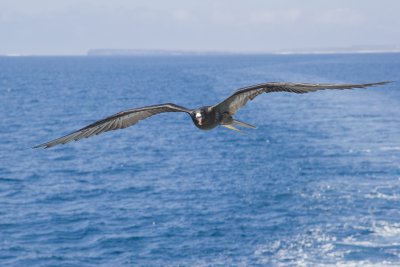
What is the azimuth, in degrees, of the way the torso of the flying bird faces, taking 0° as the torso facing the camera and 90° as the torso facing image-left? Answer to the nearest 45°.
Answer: approximately 45°
